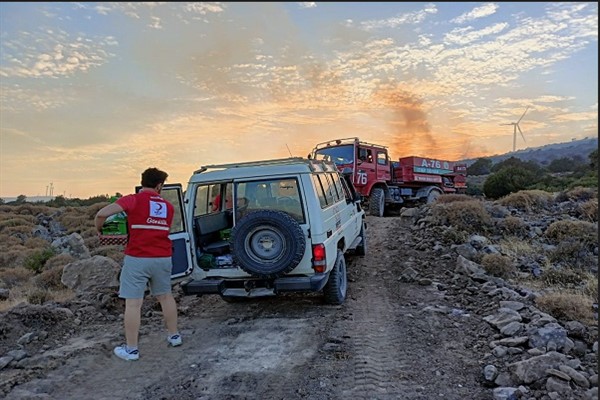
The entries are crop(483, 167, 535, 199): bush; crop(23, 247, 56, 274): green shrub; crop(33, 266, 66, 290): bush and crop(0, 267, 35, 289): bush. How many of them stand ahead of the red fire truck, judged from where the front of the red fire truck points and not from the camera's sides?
3

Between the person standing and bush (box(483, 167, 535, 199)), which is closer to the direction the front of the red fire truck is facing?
the person standing

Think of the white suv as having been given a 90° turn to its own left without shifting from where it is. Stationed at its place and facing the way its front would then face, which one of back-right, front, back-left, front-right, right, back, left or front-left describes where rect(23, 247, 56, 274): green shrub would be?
front

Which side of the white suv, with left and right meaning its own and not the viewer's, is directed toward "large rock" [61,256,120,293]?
left

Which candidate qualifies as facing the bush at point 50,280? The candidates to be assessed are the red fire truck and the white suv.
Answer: the red fire truck

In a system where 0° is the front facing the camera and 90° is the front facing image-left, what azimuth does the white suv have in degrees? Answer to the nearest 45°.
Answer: approximately 225°

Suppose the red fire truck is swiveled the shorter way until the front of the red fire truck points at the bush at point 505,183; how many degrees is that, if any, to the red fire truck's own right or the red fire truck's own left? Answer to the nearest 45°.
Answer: approximately 180°

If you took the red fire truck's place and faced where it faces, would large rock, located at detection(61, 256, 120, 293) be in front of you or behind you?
in front

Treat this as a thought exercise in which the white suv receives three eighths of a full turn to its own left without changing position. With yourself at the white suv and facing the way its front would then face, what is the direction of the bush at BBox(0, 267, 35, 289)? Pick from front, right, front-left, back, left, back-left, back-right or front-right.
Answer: front-right

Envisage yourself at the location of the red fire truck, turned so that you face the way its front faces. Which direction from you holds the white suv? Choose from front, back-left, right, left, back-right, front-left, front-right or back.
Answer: front-left

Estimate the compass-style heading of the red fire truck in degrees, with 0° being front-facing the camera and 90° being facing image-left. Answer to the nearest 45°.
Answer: approximately 45°

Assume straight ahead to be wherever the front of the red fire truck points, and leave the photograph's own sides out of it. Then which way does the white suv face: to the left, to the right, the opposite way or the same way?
the opposite way
